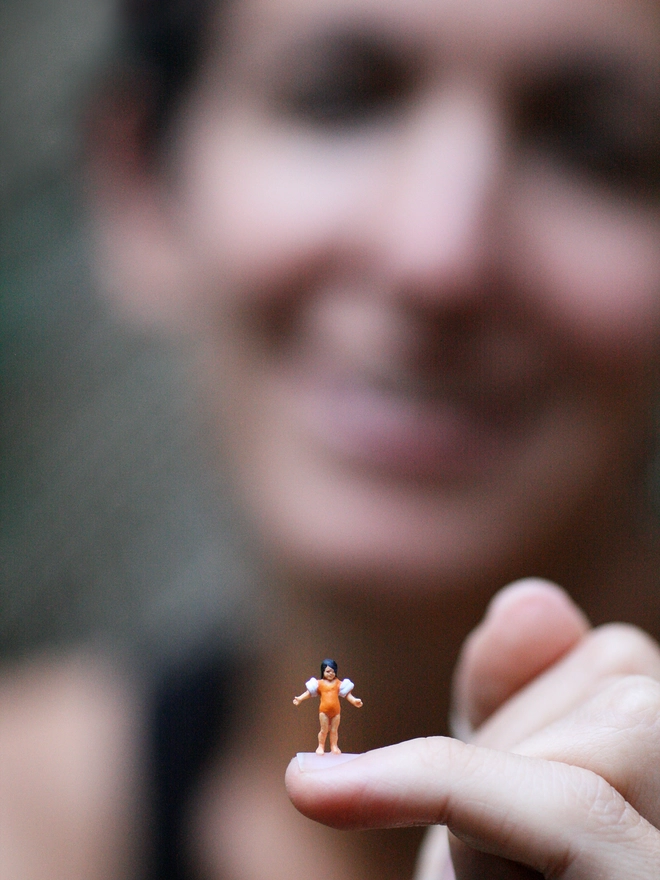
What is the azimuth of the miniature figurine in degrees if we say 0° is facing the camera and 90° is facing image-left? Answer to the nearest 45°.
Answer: approximately 0°
